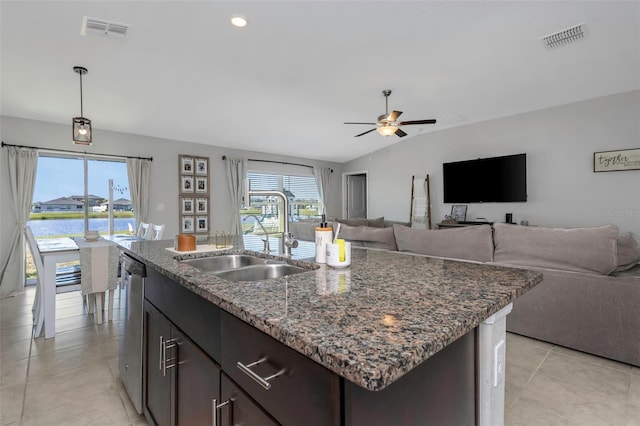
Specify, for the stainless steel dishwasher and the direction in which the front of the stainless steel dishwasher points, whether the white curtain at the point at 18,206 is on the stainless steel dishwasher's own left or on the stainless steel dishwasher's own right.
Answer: on the stainless steel dishwasher's own right

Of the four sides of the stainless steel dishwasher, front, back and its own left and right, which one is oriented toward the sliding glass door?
right

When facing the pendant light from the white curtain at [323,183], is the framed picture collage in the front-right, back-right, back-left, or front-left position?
front-right

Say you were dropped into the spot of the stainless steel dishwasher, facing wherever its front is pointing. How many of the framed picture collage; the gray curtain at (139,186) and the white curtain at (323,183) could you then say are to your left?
0

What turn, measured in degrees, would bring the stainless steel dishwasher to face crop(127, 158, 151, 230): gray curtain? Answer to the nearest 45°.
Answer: approximately 90° to its right

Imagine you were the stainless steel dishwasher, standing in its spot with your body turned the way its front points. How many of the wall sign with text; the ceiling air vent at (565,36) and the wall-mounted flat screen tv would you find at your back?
3

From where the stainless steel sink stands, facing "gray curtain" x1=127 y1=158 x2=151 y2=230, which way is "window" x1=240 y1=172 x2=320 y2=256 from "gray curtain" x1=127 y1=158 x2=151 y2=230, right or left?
right

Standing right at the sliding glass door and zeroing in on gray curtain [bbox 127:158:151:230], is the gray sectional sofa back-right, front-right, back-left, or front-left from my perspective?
front-right

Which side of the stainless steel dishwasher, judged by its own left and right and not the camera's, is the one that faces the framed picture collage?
right

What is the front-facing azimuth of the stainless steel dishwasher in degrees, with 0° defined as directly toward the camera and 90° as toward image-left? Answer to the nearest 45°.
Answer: approximately 90°

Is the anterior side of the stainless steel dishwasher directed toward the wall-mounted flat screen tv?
no

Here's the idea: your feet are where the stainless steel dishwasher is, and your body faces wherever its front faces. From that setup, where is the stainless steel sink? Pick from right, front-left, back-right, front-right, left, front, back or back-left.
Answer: back-left

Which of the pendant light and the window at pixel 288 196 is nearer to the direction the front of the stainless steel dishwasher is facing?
the pendant light

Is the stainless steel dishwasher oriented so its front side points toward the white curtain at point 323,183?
no

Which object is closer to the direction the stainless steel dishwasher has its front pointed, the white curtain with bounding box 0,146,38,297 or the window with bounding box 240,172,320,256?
the white curtain

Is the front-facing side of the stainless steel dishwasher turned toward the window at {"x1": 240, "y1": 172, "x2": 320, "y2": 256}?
no
